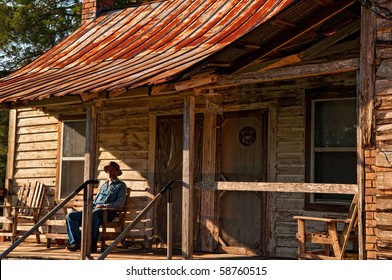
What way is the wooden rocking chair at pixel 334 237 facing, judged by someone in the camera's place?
facing to the left of the viewer

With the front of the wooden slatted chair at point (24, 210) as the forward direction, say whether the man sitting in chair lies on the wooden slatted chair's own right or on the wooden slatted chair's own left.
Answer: on the wooden slatted chair's own left

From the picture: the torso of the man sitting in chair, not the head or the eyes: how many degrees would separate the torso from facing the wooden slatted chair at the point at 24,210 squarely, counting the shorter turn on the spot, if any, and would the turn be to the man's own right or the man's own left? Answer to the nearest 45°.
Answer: approximately 90° to the man's own right

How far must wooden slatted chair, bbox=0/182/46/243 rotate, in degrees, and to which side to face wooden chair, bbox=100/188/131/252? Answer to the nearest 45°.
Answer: approximately 90° to its left

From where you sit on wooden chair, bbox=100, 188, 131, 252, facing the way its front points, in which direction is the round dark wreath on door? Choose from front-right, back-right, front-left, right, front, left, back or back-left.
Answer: back

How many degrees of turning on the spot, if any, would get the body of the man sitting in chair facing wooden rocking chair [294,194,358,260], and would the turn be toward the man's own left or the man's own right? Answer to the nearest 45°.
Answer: approximately 90° to the man's own left

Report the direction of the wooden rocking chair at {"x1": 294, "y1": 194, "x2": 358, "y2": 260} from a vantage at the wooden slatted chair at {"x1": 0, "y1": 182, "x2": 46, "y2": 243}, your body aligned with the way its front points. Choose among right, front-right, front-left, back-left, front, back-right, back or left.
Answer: left

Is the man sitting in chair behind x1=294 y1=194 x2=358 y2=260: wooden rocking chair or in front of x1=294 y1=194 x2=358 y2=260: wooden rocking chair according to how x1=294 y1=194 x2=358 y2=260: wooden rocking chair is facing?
in front

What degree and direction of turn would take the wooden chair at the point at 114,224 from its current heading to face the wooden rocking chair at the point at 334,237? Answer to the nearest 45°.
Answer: approximately 135° to its left
